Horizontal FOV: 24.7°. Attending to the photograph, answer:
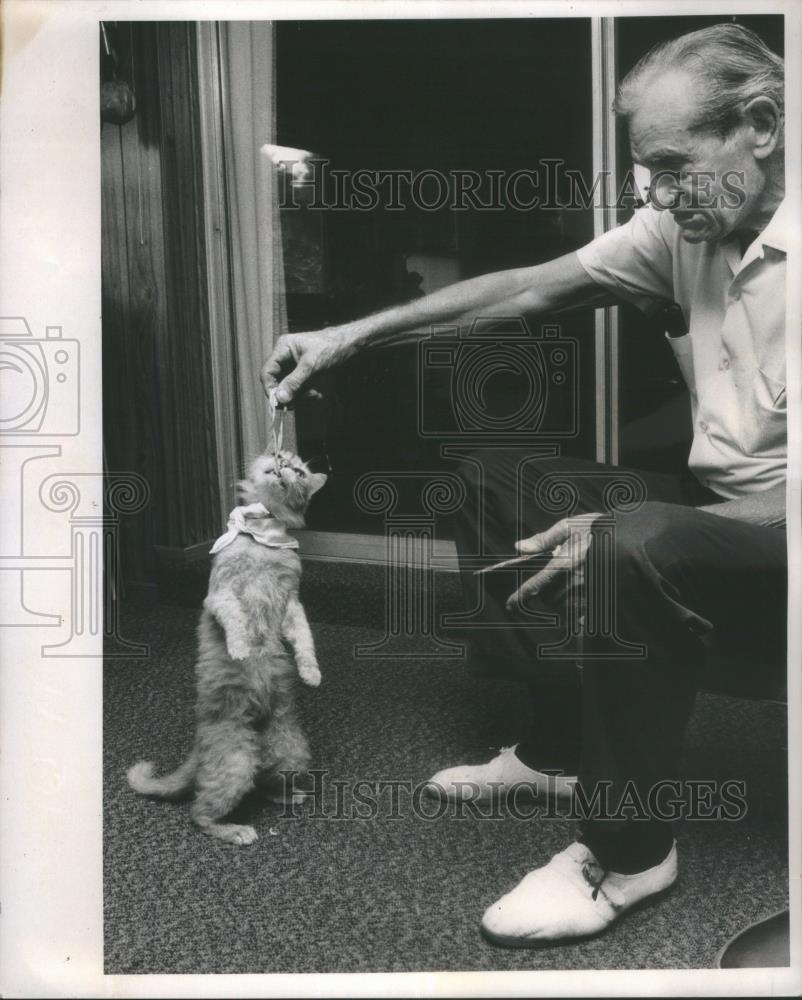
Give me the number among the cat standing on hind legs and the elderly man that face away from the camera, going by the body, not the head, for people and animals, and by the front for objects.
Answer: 0

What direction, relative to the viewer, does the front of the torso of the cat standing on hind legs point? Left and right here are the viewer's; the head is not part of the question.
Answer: facing the viewer and to the right of the viewer

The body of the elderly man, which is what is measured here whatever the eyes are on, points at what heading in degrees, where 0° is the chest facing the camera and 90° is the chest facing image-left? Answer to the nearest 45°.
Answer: approximately 45°

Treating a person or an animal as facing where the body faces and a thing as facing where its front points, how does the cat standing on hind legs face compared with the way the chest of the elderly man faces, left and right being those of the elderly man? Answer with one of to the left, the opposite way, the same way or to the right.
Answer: to the left
